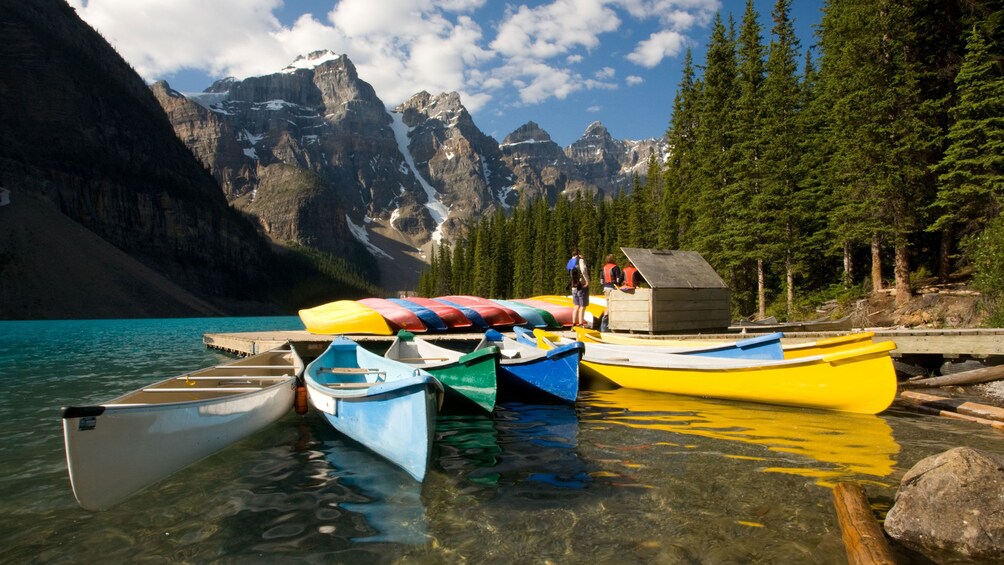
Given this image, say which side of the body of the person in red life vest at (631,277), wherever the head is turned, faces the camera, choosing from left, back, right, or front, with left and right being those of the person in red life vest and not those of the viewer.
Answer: back

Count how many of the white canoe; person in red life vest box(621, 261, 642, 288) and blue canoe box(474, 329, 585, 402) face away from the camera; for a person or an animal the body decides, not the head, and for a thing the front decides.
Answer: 1

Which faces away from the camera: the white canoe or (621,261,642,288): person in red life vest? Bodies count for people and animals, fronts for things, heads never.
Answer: the person in red life vest

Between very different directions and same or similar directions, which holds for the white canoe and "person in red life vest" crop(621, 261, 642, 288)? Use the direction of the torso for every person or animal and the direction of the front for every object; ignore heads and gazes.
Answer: very different directions

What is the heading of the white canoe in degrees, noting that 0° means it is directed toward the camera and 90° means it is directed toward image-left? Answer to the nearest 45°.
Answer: approximately 45°

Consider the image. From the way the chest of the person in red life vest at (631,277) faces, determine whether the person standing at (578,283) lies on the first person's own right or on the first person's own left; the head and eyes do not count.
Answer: on the first person's own left

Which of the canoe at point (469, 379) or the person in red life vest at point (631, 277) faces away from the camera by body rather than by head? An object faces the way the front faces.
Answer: the person in red life vest

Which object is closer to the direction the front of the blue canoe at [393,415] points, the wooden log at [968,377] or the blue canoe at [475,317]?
the wooden log

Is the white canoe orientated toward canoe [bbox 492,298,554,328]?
no

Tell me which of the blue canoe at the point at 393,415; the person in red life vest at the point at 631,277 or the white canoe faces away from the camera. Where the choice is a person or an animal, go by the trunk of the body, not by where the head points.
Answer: the person in red life vest

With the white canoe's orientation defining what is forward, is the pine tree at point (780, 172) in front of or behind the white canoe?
behind

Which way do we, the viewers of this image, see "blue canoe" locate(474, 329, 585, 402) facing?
facing the viewer and to the right of the viewer

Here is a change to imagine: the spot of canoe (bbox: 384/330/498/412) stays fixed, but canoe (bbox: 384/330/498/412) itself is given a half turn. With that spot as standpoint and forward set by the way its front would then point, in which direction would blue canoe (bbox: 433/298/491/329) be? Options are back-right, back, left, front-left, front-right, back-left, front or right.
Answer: front-right

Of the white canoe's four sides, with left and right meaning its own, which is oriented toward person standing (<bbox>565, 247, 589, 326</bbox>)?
back

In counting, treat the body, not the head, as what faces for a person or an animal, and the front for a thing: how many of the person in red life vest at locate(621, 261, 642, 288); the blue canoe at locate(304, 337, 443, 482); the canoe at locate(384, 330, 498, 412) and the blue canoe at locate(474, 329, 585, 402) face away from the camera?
1

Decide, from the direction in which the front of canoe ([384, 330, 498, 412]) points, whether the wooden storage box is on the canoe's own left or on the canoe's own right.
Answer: on the canoe's own left

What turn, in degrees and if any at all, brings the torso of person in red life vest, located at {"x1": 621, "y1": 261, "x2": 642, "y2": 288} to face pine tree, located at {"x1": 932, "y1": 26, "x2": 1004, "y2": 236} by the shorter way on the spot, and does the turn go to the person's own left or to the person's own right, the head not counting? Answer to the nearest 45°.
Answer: approximately 90° to the person's own right

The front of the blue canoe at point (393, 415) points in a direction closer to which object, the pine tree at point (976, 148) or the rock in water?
the rock in water

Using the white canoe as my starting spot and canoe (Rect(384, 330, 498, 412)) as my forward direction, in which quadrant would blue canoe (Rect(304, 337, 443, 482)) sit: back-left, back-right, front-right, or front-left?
front-right

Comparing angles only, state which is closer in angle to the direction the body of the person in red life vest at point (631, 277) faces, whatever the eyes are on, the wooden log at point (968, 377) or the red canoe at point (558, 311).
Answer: the red canoe
